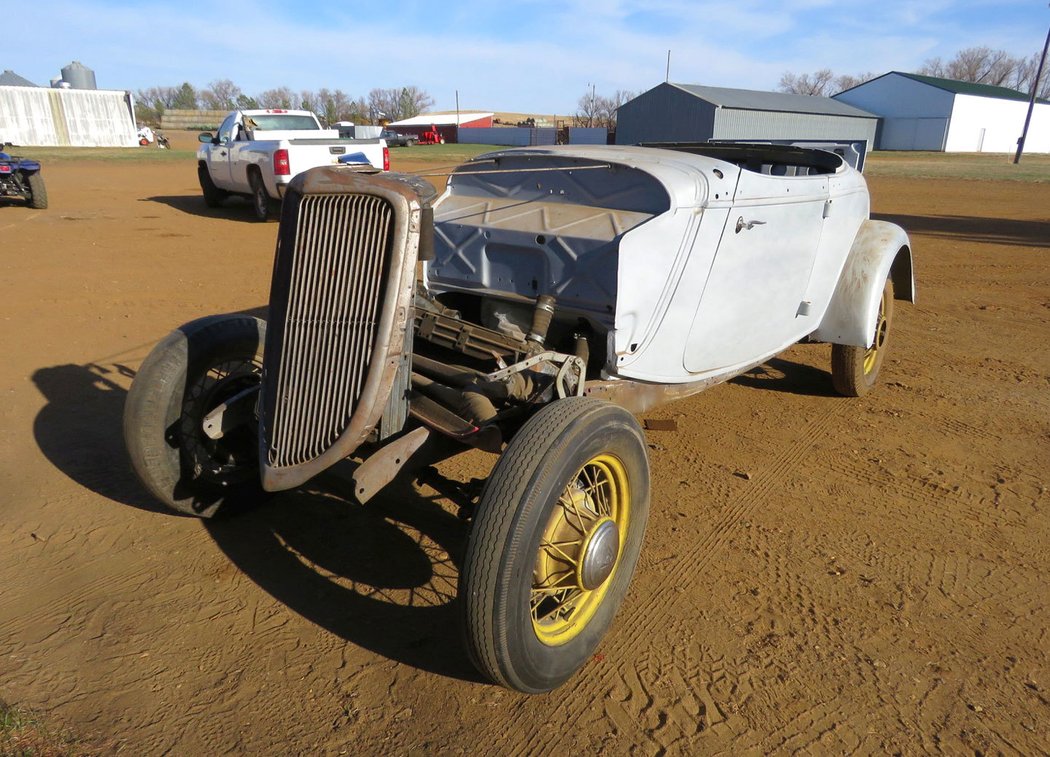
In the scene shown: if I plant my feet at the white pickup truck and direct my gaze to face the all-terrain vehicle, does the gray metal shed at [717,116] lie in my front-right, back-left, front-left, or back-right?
back-right

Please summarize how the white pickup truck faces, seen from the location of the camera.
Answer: facing away from the viewer and to the left of the viewer

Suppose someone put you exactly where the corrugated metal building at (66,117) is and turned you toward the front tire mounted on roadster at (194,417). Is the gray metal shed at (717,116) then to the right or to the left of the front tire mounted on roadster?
left

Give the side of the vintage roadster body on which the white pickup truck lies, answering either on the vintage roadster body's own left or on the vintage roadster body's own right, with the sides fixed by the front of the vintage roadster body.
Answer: on the vintage roadster body's own right

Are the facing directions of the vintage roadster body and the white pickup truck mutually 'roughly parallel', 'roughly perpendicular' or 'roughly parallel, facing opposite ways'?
roughly perpendicular

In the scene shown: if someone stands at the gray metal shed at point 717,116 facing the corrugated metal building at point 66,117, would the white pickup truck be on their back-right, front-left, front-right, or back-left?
front-left

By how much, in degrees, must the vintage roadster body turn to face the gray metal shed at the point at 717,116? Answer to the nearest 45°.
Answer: approximately 135° to its right

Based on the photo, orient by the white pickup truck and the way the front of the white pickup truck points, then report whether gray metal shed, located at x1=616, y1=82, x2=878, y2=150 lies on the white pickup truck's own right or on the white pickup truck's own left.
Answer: on the white pickup truck's own right

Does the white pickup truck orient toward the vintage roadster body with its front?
no

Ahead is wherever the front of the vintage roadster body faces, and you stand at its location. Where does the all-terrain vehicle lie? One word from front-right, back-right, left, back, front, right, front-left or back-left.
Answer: right

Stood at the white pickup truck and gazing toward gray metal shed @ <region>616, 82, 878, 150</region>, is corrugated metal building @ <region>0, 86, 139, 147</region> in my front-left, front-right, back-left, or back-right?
front-left

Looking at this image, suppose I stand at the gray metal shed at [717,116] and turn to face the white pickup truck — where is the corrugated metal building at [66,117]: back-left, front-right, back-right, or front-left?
front-right

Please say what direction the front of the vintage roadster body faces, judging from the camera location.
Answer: facing the viewer and to the left of the viewer

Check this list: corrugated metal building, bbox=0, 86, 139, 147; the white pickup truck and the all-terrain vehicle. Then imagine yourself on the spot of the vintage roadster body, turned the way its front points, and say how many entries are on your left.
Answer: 0

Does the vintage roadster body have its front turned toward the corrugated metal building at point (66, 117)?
no

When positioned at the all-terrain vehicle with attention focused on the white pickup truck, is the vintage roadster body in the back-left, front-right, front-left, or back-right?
front-right
